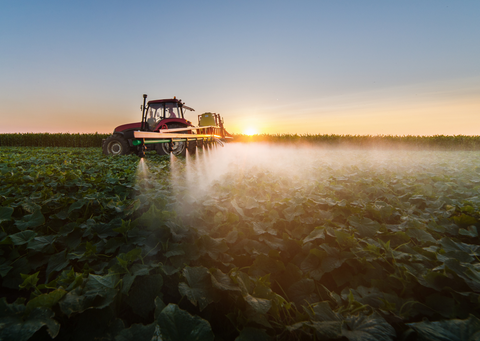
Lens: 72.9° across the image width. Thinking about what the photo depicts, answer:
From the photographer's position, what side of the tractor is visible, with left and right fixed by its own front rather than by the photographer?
left
